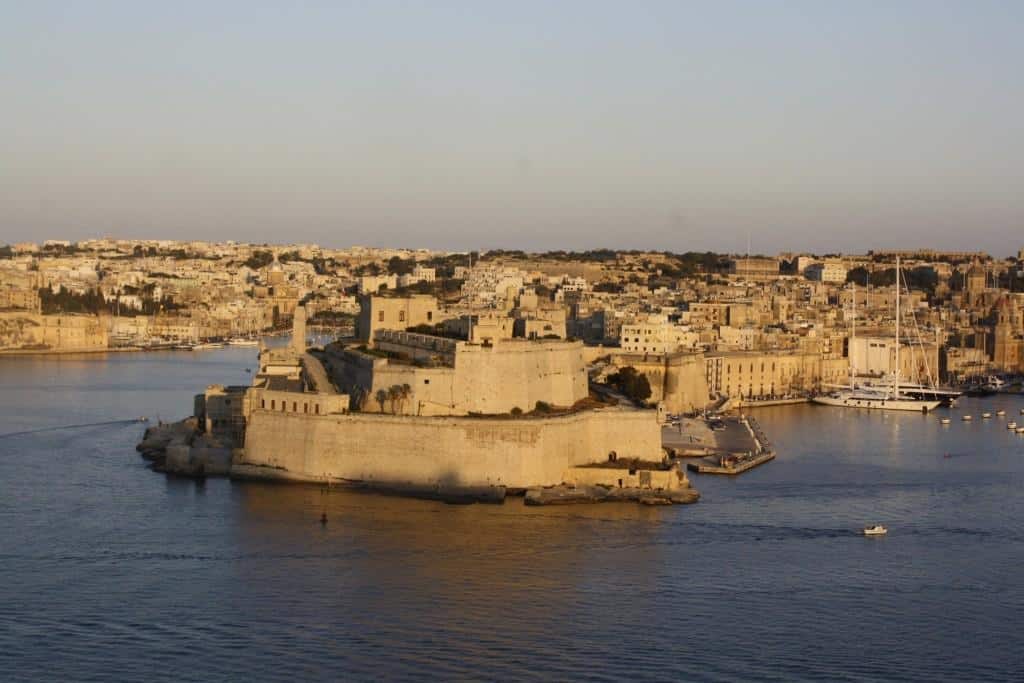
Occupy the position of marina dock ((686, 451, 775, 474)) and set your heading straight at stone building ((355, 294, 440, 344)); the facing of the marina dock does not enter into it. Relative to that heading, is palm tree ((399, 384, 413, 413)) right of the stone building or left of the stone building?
left

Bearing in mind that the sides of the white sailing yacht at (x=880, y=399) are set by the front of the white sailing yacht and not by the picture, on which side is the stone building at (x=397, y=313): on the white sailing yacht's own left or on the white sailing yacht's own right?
on the white sailing yacht's own right
